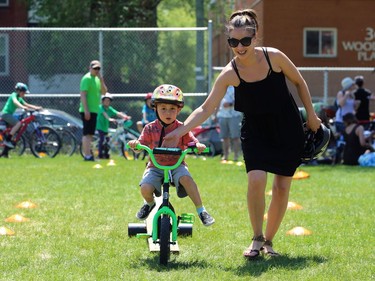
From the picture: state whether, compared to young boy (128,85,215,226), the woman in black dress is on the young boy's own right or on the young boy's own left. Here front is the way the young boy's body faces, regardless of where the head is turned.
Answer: on the young boy's own left

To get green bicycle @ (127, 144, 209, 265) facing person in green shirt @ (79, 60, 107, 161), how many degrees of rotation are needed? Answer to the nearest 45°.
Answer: approximately 180°

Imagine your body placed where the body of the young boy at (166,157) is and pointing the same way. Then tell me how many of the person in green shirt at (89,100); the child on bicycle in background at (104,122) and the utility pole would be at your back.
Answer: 3

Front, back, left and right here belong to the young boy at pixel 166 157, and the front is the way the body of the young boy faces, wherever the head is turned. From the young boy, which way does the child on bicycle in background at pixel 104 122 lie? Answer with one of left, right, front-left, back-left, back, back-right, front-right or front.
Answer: back

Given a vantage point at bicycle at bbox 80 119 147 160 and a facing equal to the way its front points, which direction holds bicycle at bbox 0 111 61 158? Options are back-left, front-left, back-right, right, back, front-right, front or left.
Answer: back

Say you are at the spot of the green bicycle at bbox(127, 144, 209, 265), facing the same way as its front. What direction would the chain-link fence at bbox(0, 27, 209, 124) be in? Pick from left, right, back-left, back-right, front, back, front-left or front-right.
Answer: back

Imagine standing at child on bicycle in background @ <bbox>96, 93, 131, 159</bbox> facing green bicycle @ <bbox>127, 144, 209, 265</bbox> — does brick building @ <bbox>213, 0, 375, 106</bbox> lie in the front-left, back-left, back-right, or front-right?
back-left

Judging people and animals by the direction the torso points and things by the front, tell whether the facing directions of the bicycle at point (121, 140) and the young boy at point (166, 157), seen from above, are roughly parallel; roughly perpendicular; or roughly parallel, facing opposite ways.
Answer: roughly perpendicular

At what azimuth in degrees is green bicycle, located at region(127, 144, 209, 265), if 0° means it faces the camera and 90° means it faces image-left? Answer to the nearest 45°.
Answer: approximately 0°
